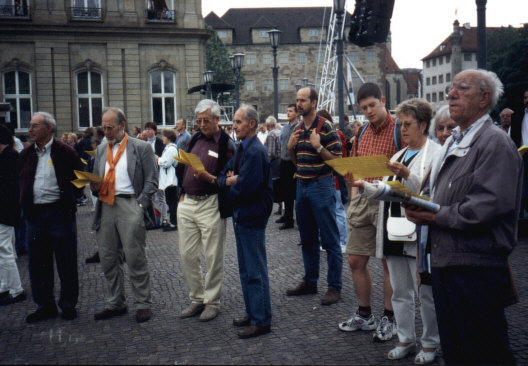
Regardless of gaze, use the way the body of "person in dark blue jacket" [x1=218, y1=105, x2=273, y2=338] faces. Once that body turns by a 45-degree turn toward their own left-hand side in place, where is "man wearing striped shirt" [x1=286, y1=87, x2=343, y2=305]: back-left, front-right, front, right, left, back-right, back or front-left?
back

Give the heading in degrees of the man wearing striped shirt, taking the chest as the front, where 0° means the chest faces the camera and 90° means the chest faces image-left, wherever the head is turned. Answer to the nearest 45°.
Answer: approximately 45°

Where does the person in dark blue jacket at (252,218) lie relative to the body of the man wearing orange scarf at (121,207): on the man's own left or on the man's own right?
on the man's own left

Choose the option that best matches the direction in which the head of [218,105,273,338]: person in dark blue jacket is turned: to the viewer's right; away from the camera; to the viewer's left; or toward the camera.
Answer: to the viewer's left

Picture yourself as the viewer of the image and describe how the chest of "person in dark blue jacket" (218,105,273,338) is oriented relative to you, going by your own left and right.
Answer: facing to the left of the viewer

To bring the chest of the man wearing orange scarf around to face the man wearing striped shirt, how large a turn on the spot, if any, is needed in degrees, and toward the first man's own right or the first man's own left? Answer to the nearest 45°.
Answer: approximately 135° to the first man's own left

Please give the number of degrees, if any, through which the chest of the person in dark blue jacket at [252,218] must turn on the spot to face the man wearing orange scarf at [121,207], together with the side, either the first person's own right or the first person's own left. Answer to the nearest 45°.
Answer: approximately 45° to the first person's own right
